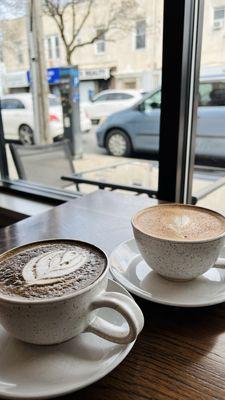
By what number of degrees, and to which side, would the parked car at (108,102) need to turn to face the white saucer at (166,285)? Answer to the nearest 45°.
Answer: approximately 90° to its left

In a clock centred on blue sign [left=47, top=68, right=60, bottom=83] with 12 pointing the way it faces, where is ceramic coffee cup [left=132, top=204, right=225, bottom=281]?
The ceramic coffee cup is roughly at 12 o'clock from the blue sign.

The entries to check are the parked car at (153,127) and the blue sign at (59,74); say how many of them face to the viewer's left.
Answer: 1

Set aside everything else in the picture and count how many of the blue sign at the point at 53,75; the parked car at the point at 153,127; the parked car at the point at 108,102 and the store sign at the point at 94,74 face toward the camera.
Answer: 2

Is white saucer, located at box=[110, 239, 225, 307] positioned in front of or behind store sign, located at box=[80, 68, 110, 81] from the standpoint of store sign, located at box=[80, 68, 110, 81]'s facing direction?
in front

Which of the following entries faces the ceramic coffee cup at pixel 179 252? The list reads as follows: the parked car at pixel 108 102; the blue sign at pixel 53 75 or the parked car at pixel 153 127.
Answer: the blue sign

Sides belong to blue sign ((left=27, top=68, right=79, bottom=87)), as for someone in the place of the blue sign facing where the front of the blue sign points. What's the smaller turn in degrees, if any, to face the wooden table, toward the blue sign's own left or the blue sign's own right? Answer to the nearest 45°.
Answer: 0° — it already faces it

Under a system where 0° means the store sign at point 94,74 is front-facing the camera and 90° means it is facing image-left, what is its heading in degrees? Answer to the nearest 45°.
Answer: approximately 0°

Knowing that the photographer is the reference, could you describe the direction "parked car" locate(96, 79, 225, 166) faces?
facing to the left of the viewer

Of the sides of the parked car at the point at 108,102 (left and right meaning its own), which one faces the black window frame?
left

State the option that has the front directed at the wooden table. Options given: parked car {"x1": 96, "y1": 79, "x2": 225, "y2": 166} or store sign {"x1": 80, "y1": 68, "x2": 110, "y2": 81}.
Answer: the store sign

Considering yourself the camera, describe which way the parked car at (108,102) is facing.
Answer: facing to the left of the viewer
